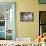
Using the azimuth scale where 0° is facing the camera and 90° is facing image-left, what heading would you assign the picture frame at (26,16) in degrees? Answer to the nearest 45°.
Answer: approximately 0°
